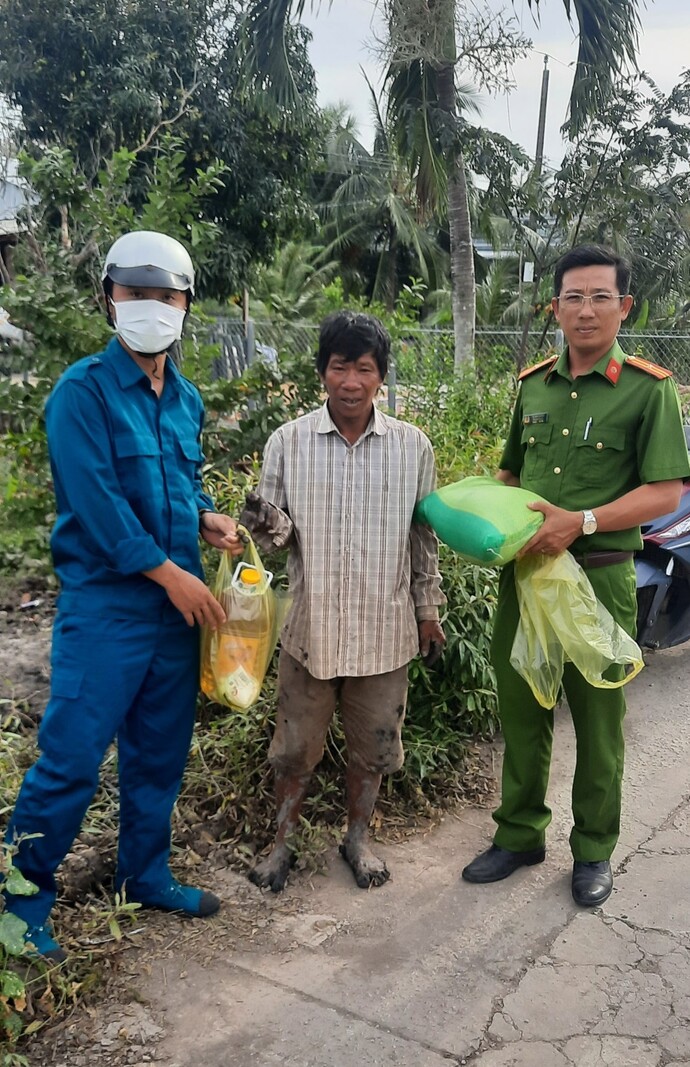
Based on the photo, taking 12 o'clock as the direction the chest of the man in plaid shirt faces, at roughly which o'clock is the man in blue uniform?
The man in blue uniform is roughly at 2 o'clock from the man in plaid shirt.

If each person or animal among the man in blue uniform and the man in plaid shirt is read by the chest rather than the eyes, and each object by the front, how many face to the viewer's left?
0

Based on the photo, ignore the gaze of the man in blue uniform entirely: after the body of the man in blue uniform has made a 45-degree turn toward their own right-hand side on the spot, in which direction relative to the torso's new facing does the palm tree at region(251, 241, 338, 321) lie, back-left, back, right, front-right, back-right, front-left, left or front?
back

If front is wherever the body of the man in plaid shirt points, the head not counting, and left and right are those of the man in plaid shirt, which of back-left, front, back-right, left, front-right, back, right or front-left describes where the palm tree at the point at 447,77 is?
back

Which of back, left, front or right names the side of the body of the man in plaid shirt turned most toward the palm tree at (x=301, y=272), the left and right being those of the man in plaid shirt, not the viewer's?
back

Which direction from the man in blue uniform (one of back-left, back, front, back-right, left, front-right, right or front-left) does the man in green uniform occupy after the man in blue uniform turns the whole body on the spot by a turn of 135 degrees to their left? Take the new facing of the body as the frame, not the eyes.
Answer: right

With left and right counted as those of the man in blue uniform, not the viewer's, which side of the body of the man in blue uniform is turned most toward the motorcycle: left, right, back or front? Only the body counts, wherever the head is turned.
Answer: left

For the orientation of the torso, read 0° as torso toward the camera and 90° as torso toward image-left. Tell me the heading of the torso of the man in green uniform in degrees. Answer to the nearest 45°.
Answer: approximately 45°
